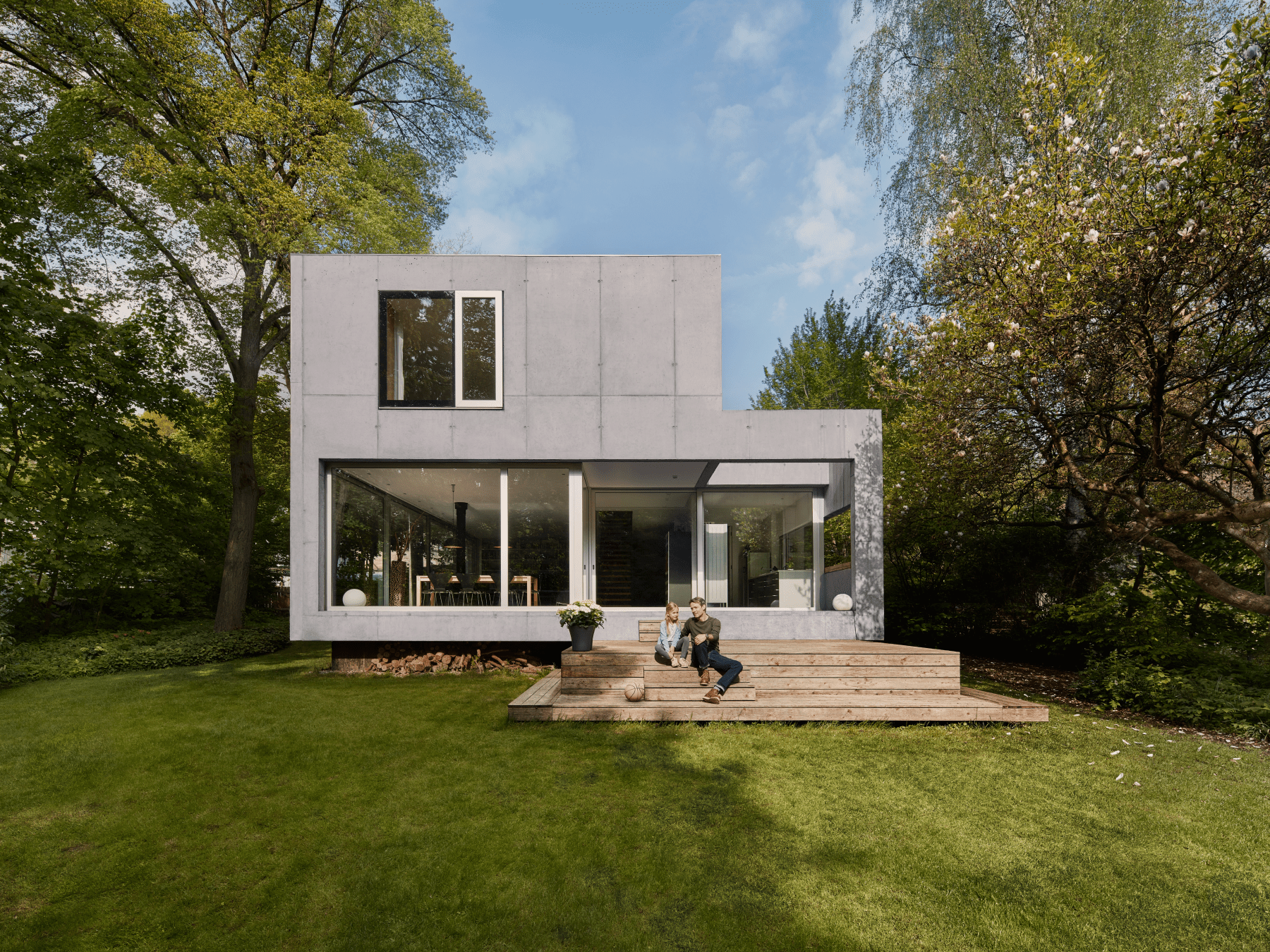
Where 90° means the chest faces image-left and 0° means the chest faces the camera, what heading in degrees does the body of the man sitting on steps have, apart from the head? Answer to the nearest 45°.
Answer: approximately 0°

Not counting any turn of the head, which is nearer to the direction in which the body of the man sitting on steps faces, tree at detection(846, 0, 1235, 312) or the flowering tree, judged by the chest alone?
the flowering tree

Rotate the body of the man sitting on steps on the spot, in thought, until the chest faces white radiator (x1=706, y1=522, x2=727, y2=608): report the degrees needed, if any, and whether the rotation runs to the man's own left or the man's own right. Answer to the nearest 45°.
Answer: approximately 180°

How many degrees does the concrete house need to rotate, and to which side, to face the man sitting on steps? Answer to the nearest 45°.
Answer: approximately 45° to its left
